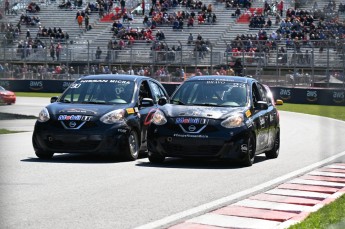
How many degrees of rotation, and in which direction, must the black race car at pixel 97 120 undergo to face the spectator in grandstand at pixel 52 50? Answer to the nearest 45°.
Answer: approximately 135° to its right

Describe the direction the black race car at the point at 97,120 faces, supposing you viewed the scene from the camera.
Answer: facing the viewer and to the left of the viewer

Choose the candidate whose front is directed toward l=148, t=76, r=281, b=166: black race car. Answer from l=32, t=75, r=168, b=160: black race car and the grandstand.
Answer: the grandstand

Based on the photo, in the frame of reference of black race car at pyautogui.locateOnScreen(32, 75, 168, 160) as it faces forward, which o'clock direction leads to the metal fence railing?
The metal fence railing is roughly at 5 o'clock from the black race car.

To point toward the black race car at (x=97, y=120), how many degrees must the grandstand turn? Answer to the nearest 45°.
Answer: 0° — it already faces it

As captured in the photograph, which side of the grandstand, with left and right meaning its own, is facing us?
front

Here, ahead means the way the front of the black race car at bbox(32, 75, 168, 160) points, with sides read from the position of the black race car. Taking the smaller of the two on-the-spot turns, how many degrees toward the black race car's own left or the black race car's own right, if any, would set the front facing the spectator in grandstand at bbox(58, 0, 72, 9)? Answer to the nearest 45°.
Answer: approximately 135° to the black race car's own right

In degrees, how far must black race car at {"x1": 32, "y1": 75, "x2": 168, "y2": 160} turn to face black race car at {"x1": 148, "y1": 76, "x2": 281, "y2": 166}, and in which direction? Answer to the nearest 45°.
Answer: approximately 135° to its left

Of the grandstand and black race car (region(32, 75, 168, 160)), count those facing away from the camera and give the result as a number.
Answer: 0

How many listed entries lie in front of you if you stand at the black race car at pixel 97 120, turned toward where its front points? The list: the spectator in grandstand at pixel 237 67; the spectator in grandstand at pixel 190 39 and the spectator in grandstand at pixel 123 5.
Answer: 0
